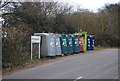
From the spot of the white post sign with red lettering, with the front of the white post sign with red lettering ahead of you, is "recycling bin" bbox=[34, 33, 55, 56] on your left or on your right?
on your left

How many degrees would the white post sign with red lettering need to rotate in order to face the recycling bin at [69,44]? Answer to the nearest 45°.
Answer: approximately 135° to its left

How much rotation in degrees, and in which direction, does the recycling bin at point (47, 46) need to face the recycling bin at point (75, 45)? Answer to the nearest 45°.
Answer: approximately 90° to its left

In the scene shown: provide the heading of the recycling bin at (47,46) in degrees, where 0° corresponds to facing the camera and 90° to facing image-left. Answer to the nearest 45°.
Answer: approximately 315°

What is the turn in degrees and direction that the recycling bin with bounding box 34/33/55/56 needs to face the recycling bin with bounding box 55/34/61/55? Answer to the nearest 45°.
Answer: approximately 90° to its left

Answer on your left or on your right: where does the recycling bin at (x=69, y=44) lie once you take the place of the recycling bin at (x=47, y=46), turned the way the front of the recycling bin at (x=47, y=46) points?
on your left

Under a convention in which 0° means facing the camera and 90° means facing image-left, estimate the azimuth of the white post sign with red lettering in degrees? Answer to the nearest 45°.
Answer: approximately 0°

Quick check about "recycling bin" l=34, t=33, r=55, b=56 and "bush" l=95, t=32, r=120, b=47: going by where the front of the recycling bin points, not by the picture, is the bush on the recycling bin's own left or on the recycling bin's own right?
on the recycling bin's own left

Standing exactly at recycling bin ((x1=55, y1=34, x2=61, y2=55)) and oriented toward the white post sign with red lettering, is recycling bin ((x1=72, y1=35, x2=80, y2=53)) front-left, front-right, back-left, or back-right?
back-left

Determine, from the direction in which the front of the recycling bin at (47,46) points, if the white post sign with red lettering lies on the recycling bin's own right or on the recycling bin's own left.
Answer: on the recycling bin's own right
